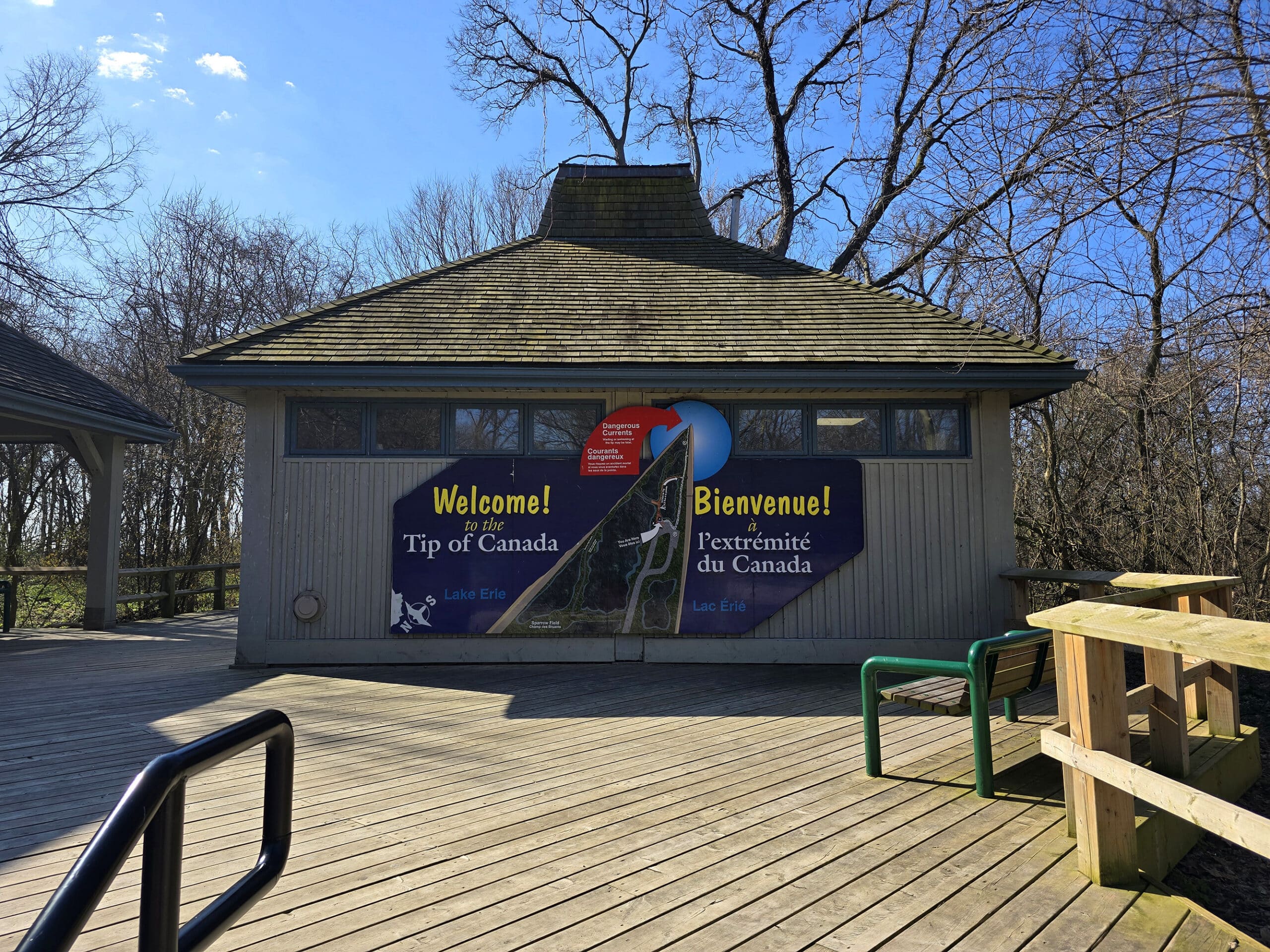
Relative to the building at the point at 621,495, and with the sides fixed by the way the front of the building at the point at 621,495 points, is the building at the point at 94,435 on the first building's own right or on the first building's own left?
on the first building's own right

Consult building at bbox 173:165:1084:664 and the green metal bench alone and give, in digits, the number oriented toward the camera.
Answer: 1

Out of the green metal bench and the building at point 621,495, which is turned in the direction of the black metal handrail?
the building

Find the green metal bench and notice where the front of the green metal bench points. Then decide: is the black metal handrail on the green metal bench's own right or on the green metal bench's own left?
on the green metal bench's own left

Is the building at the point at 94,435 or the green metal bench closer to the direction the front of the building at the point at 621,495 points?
the green metal bench

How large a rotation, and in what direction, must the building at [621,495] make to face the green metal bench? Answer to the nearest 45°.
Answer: approximately 45° to its left

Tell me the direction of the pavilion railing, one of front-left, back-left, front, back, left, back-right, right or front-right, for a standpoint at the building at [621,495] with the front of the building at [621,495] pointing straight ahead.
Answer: back-right

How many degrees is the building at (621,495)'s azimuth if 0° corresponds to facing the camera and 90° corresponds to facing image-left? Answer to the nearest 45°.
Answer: approximately 0°

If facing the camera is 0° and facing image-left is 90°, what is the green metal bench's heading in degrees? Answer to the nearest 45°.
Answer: approximately 135°

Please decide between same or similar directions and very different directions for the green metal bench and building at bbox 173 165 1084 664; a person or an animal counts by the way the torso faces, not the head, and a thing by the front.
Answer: very different directions

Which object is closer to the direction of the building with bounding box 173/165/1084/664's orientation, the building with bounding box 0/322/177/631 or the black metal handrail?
the black metal handrail
